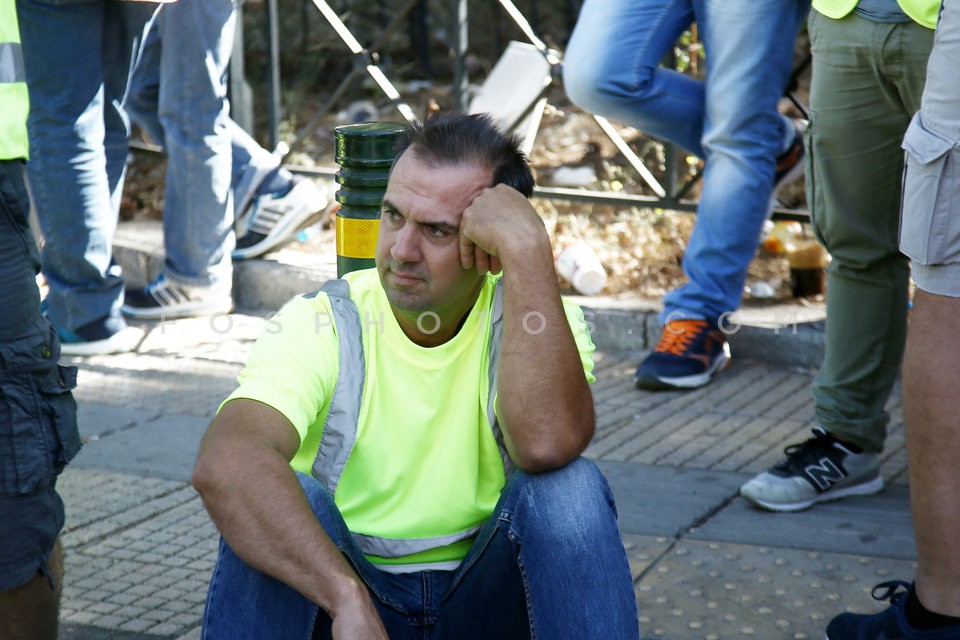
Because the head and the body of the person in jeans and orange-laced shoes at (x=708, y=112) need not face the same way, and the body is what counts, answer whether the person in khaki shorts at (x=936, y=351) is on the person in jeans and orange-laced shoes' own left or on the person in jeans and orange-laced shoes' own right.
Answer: on the person in jeans and orange-laced shoes' own left

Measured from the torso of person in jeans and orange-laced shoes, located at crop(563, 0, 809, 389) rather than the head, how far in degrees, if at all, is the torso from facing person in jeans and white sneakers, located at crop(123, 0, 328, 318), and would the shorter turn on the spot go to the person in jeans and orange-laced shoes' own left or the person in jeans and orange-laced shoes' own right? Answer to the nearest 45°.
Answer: approximately 45° to the person in jeans and orange-laced shoes' own right

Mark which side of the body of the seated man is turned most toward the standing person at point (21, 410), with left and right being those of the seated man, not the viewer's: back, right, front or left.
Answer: right

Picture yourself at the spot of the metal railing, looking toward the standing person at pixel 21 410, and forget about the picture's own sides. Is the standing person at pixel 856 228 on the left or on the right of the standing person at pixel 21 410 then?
left

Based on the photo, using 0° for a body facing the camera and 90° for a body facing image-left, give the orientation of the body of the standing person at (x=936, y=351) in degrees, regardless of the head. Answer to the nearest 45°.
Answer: approximately 90°

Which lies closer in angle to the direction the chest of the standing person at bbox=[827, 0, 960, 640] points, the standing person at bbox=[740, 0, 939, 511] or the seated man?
the seated man

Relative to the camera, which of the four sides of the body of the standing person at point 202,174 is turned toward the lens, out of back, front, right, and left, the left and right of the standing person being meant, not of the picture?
left

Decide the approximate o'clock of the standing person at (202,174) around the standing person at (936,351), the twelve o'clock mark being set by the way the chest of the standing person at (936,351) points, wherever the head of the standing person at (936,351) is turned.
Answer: the standing person at (202,174) is roughly at 1 o'clock from the standing person at (936,351).
